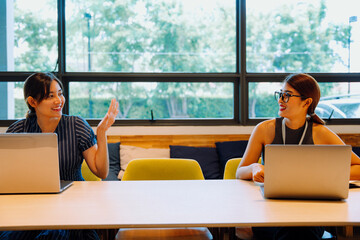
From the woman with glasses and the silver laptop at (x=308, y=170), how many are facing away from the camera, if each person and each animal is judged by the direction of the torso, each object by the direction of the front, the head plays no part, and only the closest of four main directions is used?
1

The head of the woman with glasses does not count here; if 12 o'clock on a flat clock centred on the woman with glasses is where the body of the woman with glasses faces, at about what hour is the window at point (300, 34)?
The window is roughly at 6 o'clock from the woman with glasses.

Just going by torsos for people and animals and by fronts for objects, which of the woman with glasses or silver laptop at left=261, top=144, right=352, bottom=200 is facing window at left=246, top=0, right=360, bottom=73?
the silver laptop

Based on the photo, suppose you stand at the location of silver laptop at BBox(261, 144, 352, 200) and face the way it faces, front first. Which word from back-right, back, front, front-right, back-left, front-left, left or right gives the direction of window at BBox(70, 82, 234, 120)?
front-left

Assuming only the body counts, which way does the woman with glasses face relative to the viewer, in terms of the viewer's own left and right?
facing the viewer

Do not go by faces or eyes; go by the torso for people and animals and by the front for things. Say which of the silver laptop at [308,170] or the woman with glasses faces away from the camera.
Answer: the silver laptop

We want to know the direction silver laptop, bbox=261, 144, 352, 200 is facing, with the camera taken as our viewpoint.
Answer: facing away from the viewer

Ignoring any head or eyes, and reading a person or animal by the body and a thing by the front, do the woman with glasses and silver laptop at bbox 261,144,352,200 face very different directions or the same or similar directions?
very different directions

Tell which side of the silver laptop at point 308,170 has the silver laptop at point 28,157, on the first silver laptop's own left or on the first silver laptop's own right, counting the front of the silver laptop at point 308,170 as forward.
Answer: on the first silver laptop's own left

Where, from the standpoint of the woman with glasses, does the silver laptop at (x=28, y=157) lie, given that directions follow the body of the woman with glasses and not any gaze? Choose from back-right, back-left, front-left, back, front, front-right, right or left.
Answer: front-right

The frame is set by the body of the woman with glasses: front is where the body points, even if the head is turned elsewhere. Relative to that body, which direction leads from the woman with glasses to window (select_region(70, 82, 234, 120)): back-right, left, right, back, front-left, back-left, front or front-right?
back-right

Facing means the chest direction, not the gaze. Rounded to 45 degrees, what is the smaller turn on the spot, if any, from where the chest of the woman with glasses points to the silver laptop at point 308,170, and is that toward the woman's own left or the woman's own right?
0° — they already face it

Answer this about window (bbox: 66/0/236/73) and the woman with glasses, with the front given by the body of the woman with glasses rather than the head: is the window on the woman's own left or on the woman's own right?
on the woman's own right
